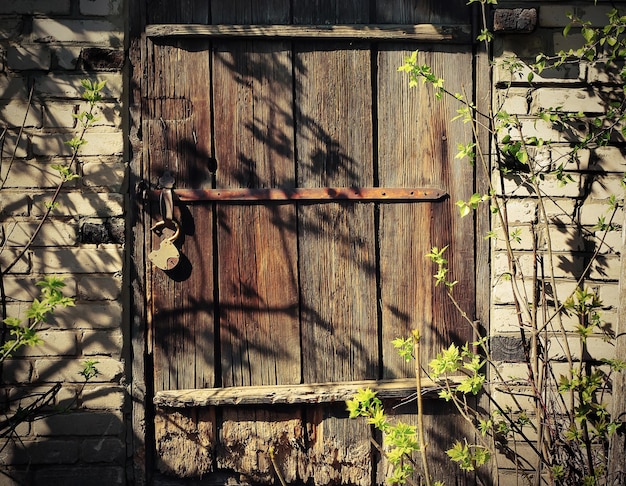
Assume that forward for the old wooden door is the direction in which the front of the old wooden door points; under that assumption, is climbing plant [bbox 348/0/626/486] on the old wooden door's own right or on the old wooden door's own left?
on the old wooden door's own left

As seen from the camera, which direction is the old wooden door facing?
toward the camera
